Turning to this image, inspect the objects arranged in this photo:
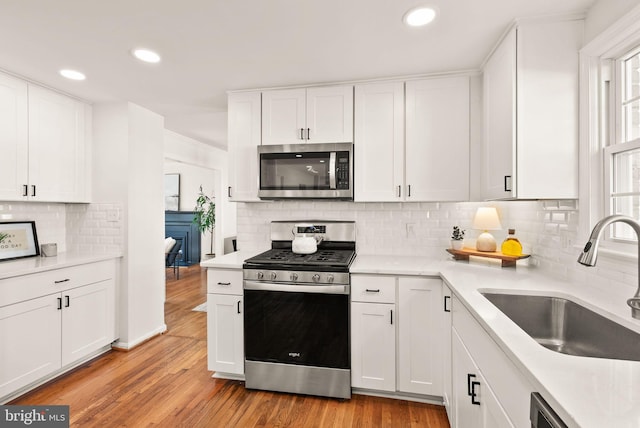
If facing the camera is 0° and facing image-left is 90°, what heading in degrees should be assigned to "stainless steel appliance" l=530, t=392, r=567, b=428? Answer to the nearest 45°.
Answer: approximately 45°

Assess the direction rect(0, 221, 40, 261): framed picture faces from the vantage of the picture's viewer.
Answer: facing the viewer and to the right of the viewer

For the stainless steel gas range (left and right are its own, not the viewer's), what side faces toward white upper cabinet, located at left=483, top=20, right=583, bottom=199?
left

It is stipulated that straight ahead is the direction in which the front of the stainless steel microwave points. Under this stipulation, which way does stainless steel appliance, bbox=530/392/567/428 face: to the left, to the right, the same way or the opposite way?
to the right

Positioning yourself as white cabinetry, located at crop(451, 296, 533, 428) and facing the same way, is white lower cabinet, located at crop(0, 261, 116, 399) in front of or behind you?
in front

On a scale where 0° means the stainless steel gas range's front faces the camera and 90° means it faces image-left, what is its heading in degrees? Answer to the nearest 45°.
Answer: approximately 0°

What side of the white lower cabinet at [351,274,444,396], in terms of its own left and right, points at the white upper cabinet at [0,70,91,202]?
right

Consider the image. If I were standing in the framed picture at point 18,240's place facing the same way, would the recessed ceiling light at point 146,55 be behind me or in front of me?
in front

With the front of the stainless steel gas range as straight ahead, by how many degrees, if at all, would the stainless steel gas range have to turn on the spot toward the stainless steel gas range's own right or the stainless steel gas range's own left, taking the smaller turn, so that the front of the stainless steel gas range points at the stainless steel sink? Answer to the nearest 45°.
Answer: approximately 45° to the stainless steel gas range's own left

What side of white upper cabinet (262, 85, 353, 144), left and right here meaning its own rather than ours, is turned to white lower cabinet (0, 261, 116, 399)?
right
